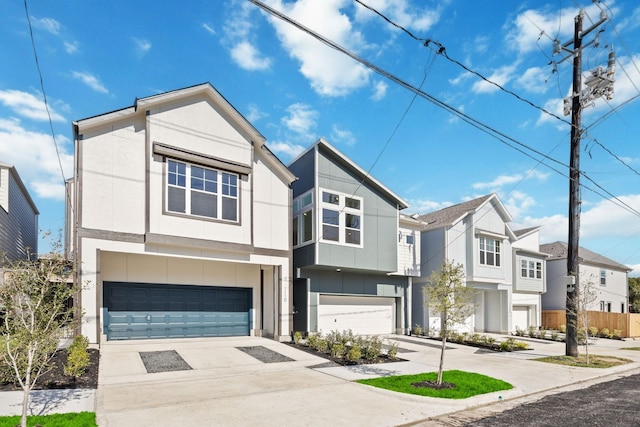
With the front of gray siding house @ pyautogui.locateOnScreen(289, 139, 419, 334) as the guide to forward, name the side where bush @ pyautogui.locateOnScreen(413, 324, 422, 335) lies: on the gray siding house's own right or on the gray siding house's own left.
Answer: on the gray siding house's own left

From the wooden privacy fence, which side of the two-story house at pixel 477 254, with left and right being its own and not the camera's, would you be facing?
left

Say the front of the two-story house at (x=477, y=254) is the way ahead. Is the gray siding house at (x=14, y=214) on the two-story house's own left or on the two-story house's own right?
on the two-story house's own right

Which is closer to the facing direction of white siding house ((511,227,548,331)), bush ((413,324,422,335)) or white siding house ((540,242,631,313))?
the bush

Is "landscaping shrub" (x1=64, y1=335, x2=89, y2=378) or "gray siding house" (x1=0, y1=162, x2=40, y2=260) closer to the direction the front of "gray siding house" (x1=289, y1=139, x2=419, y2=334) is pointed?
the landscaping shrub

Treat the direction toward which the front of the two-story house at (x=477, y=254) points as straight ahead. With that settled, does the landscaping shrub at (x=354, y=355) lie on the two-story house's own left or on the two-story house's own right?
on the two-story house's own right
